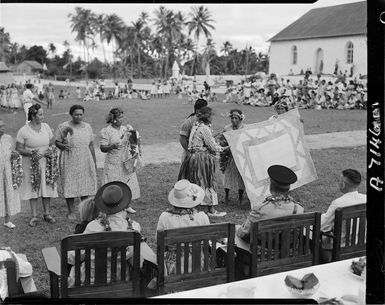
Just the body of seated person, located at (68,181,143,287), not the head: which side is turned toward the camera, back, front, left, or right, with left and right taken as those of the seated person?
back

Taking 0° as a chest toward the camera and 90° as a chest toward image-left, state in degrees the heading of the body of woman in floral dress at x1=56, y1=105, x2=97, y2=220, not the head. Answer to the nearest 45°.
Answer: approximately 0°

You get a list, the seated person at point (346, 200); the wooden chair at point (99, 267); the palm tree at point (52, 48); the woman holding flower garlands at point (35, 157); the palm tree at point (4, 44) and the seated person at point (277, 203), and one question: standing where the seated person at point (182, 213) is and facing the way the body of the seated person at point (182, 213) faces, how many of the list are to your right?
2

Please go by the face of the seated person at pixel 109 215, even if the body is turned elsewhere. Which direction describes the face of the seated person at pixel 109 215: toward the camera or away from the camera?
away from the camera

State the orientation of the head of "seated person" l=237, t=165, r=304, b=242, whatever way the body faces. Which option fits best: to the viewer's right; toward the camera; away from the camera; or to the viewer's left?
away from the camera

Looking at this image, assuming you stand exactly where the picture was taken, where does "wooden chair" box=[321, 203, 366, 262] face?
facing away from the viewer and to the left of the viewer

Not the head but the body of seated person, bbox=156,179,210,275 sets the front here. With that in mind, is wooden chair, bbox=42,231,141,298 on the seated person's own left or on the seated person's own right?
on the seated person's own left

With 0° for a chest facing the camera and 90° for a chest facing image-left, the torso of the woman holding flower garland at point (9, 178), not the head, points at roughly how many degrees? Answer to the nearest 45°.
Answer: approximately 270°

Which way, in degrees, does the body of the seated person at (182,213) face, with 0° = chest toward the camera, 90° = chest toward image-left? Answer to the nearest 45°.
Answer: approximately 180°

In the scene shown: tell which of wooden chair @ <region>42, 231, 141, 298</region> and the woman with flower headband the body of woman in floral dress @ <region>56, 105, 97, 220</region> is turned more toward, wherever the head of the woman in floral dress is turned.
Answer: the wooden chair
